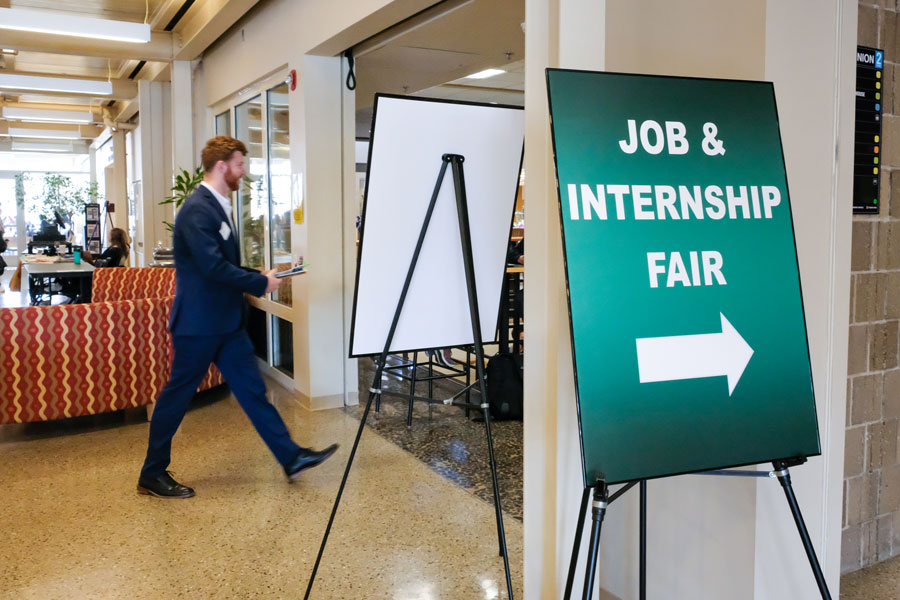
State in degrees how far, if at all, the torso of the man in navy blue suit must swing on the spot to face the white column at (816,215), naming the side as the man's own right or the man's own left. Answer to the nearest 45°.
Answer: approximately 45° to the man's own right

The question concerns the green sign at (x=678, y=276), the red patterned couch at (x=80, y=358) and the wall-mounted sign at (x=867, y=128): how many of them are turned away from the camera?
1

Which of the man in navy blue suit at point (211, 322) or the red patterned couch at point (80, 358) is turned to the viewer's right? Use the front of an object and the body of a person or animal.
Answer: the man in navy blue suit

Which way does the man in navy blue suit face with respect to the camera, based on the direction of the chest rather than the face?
to the viewer's right

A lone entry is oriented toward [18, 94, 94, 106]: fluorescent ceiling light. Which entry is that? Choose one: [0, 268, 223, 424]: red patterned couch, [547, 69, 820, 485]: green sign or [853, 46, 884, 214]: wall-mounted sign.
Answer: the red patterned couch

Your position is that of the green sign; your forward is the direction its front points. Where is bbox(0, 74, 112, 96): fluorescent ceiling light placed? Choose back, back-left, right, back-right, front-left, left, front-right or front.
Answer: back

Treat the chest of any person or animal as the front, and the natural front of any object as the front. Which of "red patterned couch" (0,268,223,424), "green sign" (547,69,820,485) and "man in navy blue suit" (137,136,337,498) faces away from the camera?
the red patterned couch

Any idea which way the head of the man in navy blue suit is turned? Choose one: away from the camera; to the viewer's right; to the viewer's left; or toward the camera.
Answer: to the viewer's right

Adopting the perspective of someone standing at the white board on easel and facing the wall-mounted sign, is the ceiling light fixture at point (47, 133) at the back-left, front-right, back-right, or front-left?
back-left

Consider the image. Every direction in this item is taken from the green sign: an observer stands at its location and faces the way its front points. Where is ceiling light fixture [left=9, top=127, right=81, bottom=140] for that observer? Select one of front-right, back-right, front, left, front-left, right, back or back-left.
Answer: back

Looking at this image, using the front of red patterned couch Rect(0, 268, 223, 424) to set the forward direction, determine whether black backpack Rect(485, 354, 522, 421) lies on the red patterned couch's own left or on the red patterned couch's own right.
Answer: on the red patterned couch's own right

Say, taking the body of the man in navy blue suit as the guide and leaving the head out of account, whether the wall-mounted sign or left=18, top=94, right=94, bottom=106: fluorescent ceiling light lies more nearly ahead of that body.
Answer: the wall-mounted sign

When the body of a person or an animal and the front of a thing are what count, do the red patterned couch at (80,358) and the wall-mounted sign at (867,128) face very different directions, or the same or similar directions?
very different directions

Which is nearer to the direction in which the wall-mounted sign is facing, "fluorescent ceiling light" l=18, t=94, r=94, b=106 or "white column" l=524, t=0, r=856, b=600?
the white column
